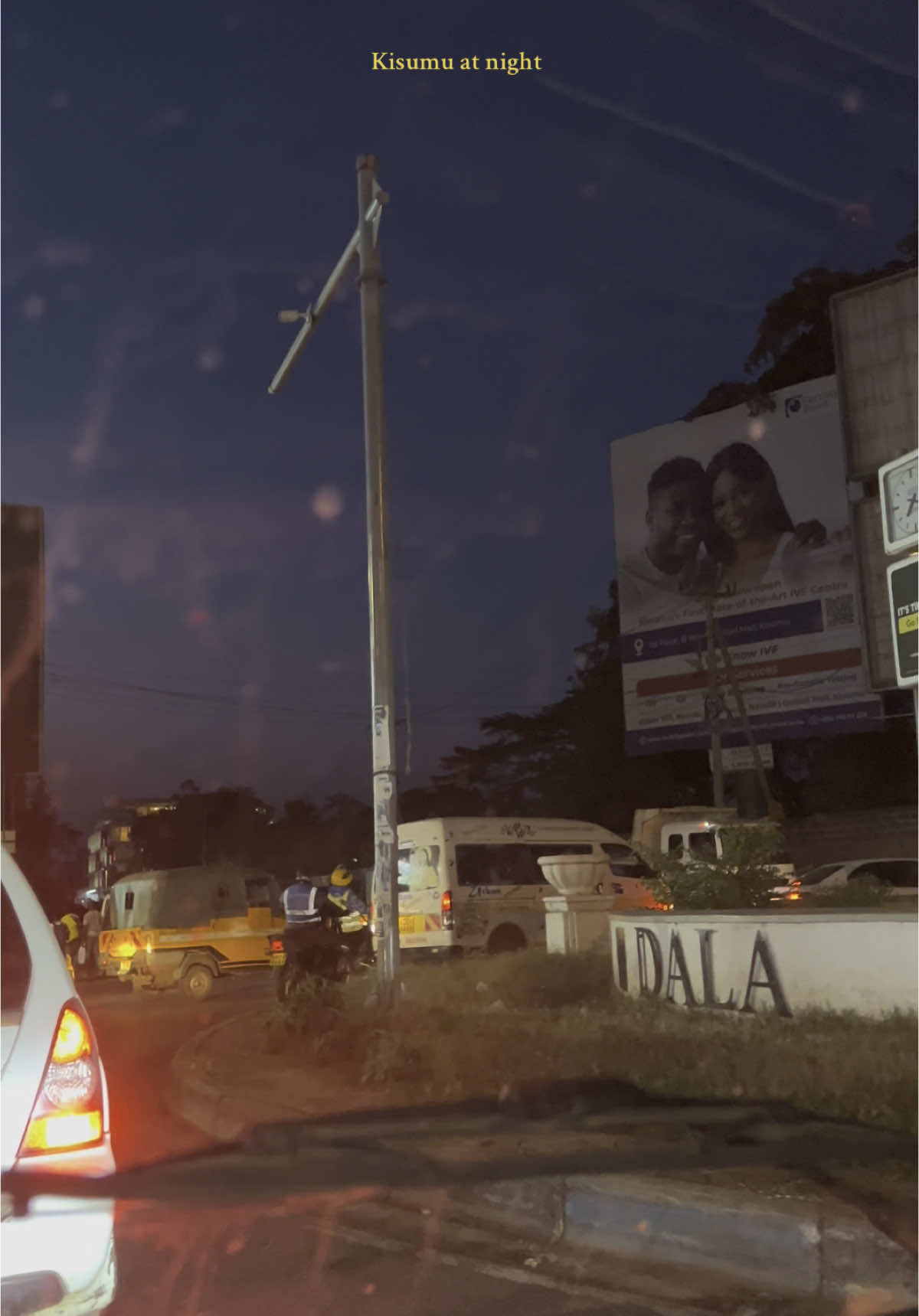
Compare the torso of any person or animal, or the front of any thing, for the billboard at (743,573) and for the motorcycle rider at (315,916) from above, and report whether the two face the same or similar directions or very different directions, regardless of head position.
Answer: very different directions

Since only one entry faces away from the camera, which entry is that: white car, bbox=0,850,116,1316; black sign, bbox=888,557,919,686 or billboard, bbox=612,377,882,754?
the white car

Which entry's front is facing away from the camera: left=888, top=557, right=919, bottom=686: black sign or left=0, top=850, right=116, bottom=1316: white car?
the white car

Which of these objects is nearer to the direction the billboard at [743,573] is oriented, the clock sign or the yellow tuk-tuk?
the yellow tuk-tuk

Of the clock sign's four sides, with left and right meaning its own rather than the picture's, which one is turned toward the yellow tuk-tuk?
right

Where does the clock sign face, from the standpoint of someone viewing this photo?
facing the viewer and to the left of the viewer

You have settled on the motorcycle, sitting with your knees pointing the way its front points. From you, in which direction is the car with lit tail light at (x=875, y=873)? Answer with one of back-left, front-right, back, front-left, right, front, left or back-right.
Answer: front

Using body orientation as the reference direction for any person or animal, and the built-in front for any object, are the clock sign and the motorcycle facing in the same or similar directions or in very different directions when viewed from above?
very different directions

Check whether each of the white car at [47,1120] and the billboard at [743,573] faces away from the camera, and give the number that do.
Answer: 1

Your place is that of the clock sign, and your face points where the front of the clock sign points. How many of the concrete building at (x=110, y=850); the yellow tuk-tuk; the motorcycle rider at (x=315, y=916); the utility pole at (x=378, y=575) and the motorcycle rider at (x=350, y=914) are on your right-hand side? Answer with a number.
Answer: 5

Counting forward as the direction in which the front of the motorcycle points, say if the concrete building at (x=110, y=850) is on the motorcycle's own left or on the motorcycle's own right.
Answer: on the motorcycle's own left

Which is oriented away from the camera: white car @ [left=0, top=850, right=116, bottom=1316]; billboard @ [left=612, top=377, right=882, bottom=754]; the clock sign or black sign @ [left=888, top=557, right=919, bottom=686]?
the white car

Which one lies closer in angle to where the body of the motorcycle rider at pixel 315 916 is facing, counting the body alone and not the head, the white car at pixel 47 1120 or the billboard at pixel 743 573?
the billboard

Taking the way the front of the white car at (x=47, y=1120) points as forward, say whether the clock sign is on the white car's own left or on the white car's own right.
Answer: on the white car's own right

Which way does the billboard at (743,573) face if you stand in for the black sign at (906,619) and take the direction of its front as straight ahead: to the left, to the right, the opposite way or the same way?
the same way

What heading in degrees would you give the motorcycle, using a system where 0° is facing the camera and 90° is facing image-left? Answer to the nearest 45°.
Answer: approximately 225°

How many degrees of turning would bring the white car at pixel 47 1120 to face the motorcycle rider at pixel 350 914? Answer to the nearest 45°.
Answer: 0° — it already faces them

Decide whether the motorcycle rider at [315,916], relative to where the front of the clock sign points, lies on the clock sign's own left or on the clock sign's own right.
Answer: on the clock sign's own right

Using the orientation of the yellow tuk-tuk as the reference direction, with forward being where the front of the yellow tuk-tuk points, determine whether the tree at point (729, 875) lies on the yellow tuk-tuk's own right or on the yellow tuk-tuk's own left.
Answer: on the yellow tuk-tuk's own right

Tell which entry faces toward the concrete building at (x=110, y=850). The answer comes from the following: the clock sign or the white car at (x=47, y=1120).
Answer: the white car
